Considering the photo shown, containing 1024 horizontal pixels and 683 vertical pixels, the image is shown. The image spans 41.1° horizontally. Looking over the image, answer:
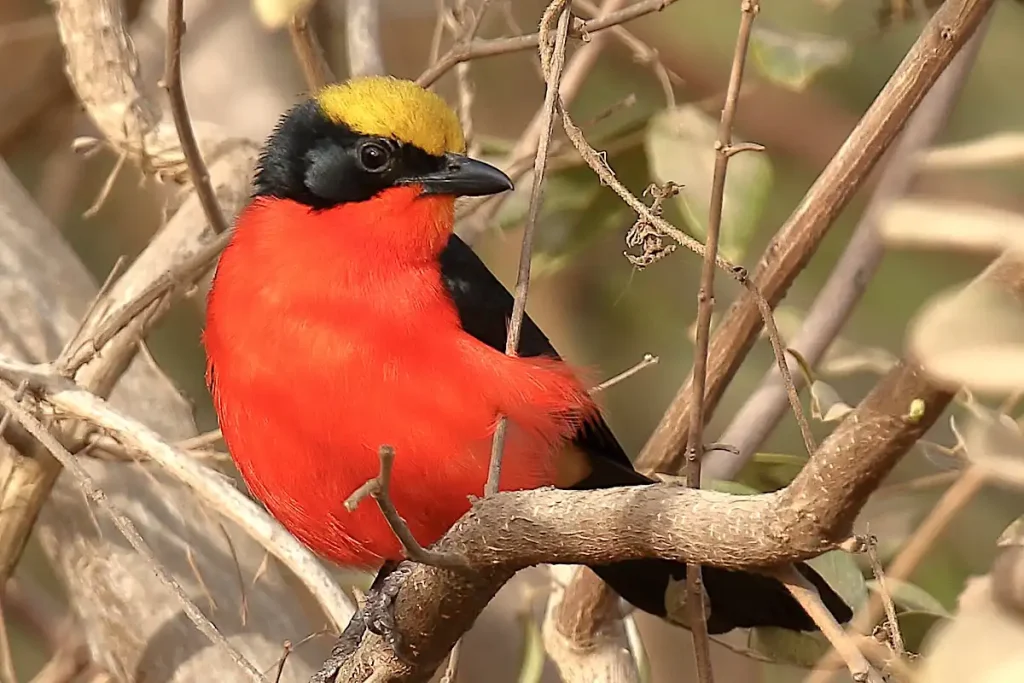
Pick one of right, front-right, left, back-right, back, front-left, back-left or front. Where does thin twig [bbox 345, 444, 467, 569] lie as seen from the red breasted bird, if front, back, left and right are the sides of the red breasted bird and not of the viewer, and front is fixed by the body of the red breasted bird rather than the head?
front-left

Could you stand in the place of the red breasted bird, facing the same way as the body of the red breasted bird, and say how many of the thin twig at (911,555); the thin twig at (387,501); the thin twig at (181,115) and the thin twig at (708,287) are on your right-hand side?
1

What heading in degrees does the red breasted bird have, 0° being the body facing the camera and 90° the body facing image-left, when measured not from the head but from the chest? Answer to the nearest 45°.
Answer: approximately 45°

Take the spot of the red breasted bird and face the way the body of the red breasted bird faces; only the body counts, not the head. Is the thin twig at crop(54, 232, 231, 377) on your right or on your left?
on your right

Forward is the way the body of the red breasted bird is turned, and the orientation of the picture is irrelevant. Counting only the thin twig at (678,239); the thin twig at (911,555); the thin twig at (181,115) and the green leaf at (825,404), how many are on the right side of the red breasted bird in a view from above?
1

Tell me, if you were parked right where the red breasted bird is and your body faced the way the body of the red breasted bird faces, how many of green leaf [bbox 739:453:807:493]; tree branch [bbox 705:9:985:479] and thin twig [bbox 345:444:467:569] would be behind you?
2

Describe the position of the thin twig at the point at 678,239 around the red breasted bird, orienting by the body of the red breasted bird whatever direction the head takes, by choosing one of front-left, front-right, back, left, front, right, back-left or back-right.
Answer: left

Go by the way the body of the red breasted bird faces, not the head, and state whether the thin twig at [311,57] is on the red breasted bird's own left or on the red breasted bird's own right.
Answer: on the red breasted bird's own right

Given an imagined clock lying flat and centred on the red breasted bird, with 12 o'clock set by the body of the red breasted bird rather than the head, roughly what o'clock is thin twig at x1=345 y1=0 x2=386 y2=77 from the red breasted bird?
The thin twig is roughly at 4 o'clock from the red breasted bird.
